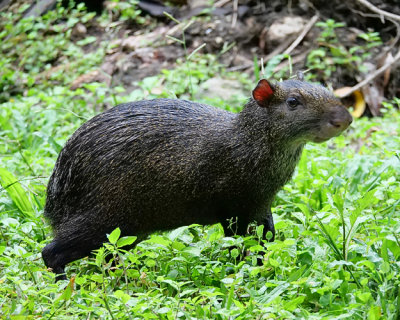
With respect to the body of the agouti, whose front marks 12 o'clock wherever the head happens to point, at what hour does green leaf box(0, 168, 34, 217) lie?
The green leaf is roughly at 7 o'clock from the agouti.

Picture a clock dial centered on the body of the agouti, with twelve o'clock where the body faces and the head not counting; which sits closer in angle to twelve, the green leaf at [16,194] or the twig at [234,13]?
the twig

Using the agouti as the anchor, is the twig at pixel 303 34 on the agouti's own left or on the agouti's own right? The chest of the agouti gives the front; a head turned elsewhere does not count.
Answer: on the agouti's own left

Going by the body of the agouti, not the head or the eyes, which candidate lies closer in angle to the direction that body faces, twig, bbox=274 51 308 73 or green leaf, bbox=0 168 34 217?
the twig

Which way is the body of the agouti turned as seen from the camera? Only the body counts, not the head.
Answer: to the viewer's right

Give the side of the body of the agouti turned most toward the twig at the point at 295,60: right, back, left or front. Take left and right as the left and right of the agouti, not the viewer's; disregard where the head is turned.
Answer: left
